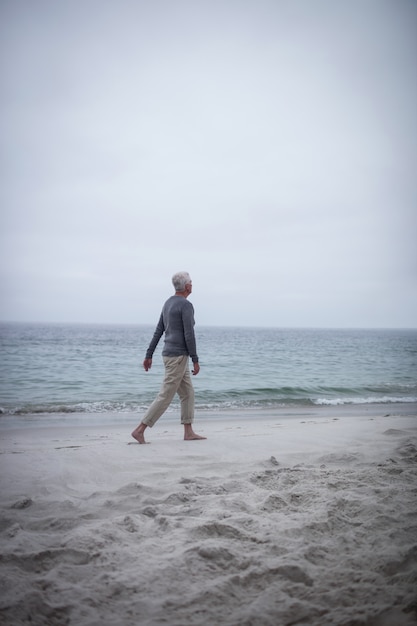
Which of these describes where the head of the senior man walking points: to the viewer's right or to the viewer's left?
to the viewer's right

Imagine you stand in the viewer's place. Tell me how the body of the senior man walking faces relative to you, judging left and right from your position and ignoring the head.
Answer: facing away from the viewer and to the right of the viewer
